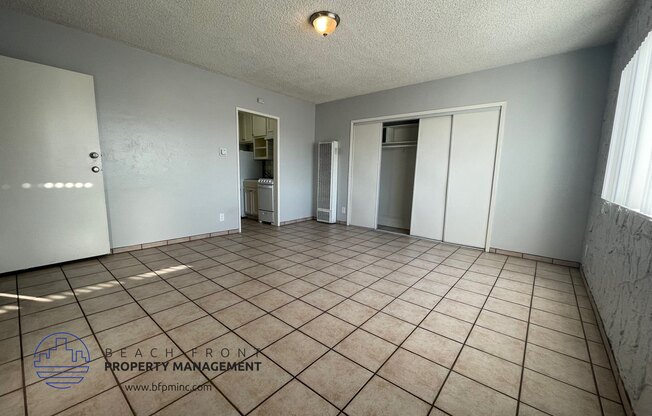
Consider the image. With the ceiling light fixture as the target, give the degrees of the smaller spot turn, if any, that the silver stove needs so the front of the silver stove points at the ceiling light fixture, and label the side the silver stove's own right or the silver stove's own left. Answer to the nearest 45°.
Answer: approximately 45° to the silver stove's own left

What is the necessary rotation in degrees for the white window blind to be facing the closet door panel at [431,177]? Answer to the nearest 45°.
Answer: approximately 45° to its right

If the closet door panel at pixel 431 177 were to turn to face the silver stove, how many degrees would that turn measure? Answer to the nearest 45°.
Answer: approximately 90° to its right

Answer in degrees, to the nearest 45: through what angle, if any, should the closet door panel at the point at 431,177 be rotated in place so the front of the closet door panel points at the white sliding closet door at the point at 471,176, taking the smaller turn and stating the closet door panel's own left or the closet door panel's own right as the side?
approximately 90° to the closet door panel's own left

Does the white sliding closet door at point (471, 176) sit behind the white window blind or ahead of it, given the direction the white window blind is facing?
ahead

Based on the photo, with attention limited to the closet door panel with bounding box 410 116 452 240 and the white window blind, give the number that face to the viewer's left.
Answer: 1

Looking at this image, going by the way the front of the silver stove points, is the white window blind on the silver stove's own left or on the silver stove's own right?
on the silver stove's own left

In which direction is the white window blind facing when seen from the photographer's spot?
facing to the left of the viewer

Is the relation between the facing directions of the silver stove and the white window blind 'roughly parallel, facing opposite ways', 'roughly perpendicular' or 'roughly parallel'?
roughly perpendicular

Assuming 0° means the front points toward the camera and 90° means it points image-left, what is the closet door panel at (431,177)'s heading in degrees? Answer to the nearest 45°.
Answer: approximately 0°
